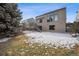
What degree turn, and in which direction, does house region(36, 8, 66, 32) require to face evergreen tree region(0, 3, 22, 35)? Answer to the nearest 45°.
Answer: approximately 45° to its right

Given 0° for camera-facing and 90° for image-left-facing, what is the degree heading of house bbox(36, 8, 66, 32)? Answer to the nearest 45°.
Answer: approximately 45°

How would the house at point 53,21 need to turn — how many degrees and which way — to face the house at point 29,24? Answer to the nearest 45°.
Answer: approximately 45° to its right
